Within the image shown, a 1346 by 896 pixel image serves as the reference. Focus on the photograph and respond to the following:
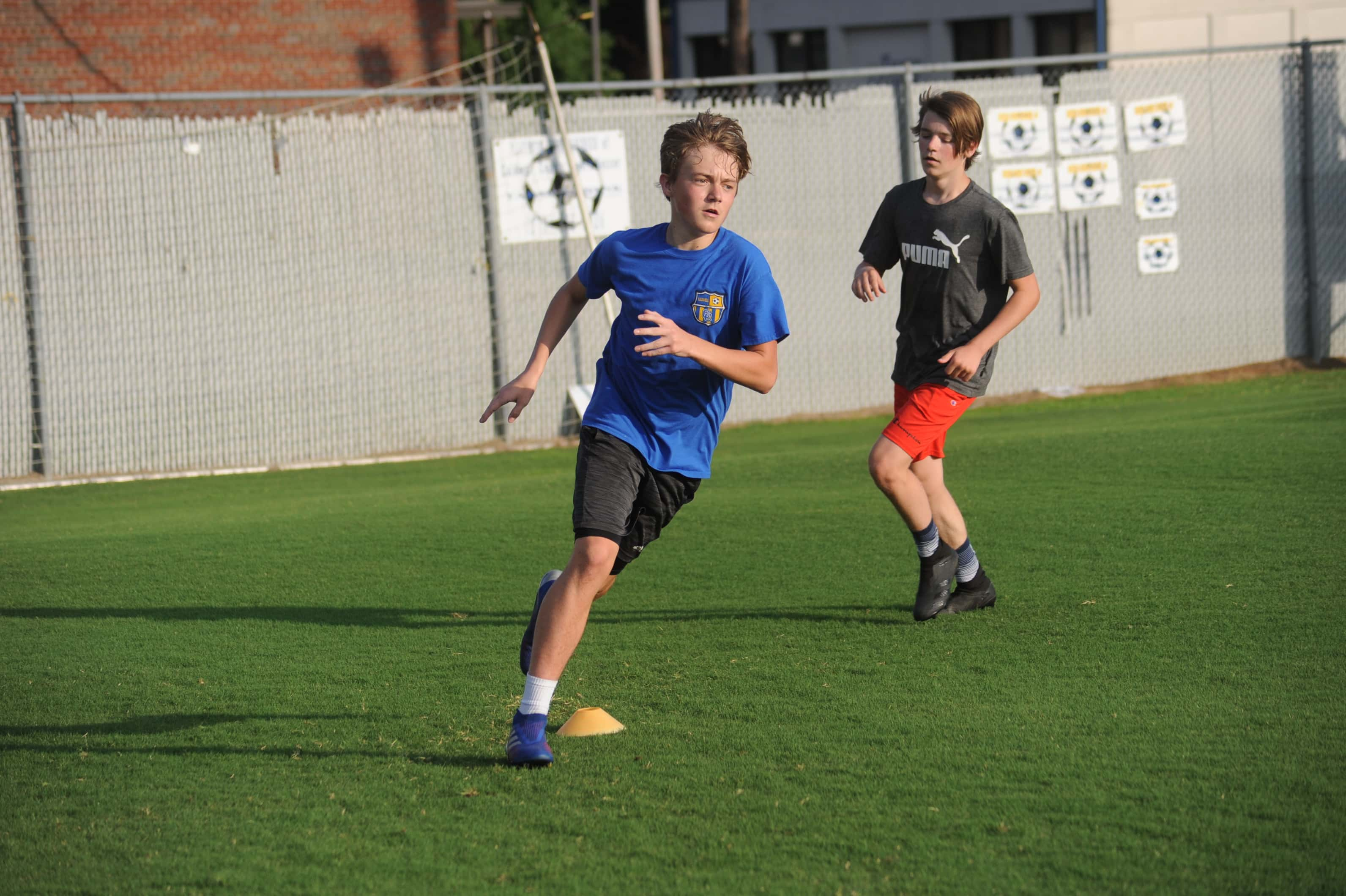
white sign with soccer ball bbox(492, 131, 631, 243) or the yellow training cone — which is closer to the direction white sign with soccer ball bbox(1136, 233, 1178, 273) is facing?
the yellow training cone

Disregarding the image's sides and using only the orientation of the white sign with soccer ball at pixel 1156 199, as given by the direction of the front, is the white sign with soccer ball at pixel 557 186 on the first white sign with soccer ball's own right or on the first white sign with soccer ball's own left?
on the first white sign with soccer ball's own right

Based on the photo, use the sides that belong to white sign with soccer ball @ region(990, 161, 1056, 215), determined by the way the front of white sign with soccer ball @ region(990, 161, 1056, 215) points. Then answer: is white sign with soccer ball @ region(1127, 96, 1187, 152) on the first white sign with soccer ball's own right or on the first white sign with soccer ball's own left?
on the first white sign with soccer ball's own left

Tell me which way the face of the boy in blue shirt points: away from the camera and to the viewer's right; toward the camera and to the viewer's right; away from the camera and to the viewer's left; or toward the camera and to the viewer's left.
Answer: toward the camera and to the viewer's right

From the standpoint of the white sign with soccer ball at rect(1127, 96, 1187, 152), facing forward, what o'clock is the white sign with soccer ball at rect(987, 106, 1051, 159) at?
the white sign with soccer ball at rect(987, 106, 1051, 159) is roughly at 2 o'clock from the white sign with soccer ball at rect(1127, 96, 1187, 152).

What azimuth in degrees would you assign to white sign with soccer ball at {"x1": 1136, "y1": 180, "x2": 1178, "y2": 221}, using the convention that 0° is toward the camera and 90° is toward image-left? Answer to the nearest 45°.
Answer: approximately 0°

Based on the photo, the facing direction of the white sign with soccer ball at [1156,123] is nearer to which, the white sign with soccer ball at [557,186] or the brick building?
the white sign with soccer ball
